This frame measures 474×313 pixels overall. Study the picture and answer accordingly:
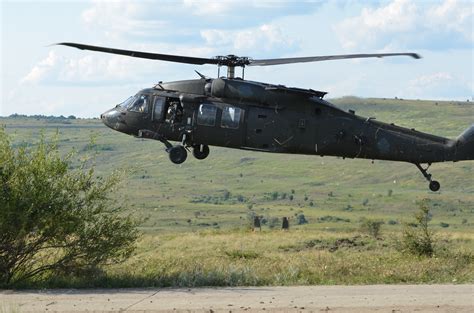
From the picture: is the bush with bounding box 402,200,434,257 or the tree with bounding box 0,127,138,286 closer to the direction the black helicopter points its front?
the tree

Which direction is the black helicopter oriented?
to the viewer's left
